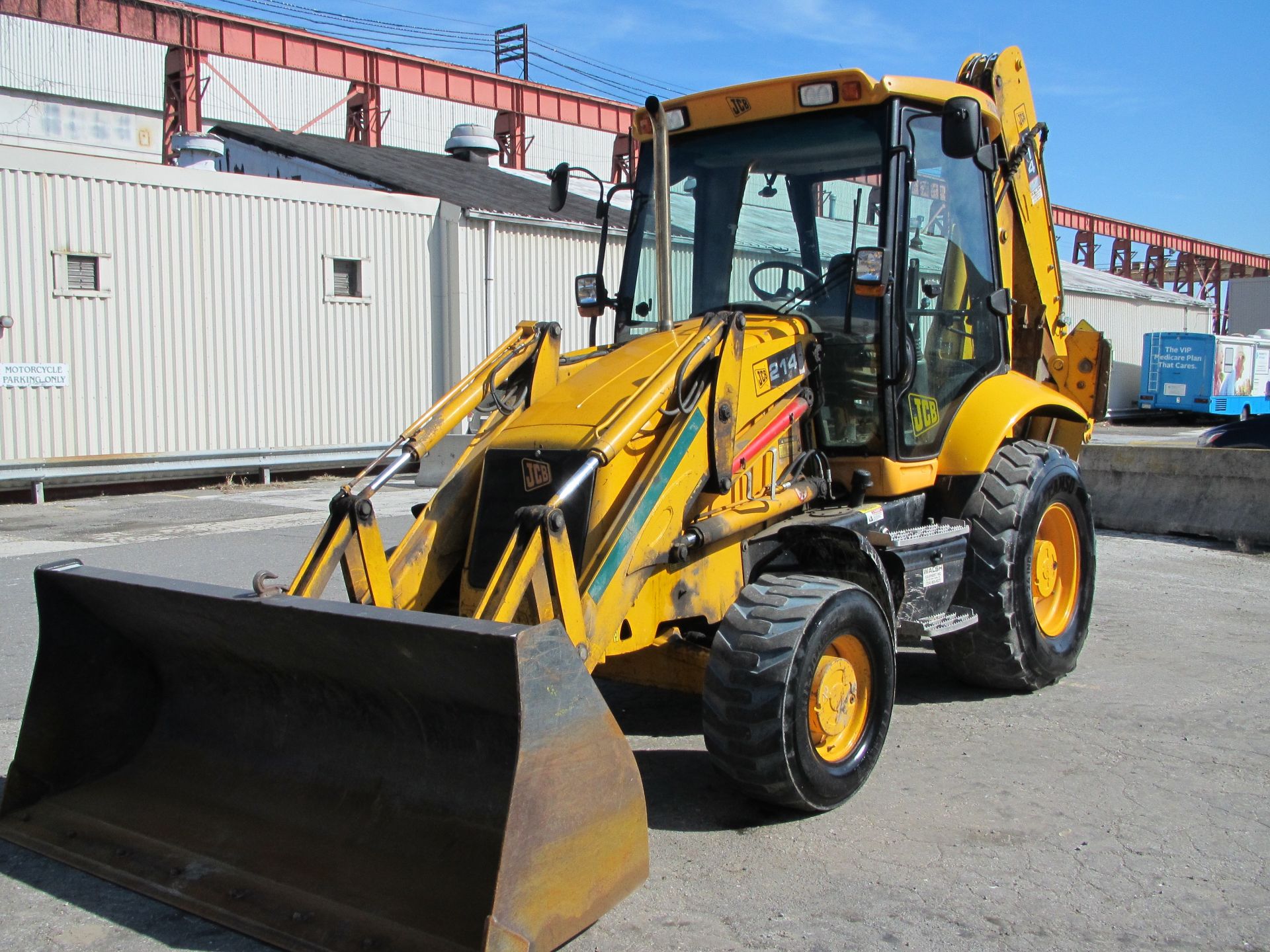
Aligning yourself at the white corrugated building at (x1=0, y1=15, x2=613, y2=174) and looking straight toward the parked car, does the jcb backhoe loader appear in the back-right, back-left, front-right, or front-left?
front-right

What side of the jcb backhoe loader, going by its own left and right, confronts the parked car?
back

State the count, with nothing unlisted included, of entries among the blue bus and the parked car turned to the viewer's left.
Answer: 1

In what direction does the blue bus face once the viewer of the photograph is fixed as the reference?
facing away from the viewer and to the right of the viewer

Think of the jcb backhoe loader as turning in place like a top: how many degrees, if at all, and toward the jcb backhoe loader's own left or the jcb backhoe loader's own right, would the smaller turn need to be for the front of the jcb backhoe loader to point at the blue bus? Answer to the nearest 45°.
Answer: approximately 180°

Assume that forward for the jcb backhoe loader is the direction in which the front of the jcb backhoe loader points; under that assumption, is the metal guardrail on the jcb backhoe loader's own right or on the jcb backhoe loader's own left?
on the jcb backhoe loader's own right

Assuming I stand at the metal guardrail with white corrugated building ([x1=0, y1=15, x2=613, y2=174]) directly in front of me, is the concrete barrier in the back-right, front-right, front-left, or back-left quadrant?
back-right

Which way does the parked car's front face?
to the viewer's left

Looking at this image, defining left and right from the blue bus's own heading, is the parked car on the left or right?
on its right

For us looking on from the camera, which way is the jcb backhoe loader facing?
facing the viewer and to the left of the viewer

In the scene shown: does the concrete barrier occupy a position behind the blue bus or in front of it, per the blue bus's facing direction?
behind
